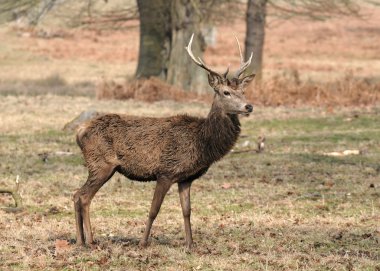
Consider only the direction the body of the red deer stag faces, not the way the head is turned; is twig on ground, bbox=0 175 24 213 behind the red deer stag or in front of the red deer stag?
behind

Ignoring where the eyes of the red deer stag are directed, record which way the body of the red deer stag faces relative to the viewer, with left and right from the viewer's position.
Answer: facing to the right of the viewer
